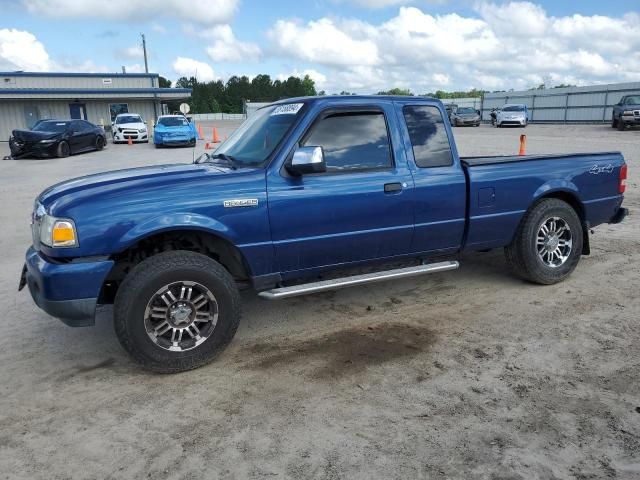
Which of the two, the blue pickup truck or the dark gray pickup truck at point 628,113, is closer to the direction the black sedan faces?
the blue pickup truck

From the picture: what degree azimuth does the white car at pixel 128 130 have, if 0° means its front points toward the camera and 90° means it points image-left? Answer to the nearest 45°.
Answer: approximately 0°

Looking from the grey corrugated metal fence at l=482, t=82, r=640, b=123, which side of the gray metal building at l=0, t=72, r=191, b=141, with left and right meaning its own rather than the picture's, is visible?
left

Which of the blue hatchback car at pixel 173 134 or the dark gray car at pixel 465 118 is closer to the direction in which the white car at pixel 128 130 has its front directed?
the blue hatchback car

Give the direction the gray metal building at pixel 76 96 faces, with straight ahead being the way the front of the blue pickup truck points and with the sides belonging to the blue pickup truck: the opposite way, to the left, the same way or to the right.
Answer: to the left

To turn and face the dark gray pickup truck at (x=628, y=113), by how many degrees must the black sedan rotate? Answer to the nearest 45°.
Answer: approximately 135° to its left

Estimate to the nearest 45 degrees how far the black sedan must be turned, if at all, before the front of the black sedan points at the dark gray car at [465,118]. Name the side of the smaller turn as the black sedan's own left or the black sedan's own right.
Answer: approximately 135° to the black sedan's own left

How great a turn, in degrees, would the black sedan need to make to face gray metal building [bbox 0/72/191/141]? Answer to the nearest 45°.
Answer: approximately 135° to its right

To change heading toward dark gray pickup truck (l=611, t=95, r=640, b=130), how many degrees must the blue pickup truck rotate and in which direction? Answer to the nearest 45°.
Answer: approximately 180°

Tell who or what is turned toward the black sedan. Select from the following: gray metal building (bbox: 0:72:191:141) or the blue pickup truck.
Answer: the gray metal building

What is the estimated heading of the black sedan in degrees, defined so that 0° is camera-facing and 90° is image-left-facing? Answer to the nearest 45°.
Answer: approximately 45°

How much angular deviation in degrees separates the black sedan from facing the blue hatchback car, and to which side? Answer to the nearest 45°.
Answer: approximately 135° to its left

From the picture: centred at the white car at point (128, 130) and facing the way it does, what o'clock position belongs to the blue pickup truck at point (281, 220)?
The blue pickup truck is roughly at 12 o'clock from the white car.

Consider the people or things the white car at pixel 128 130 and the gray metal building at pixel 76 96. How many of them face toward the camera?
2

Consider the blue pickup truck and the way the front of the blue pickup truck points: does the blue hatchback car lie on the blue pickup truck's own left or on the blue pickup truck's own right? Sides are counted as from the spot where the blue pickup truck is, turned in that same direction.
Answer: on the blue pickup truck's own right
